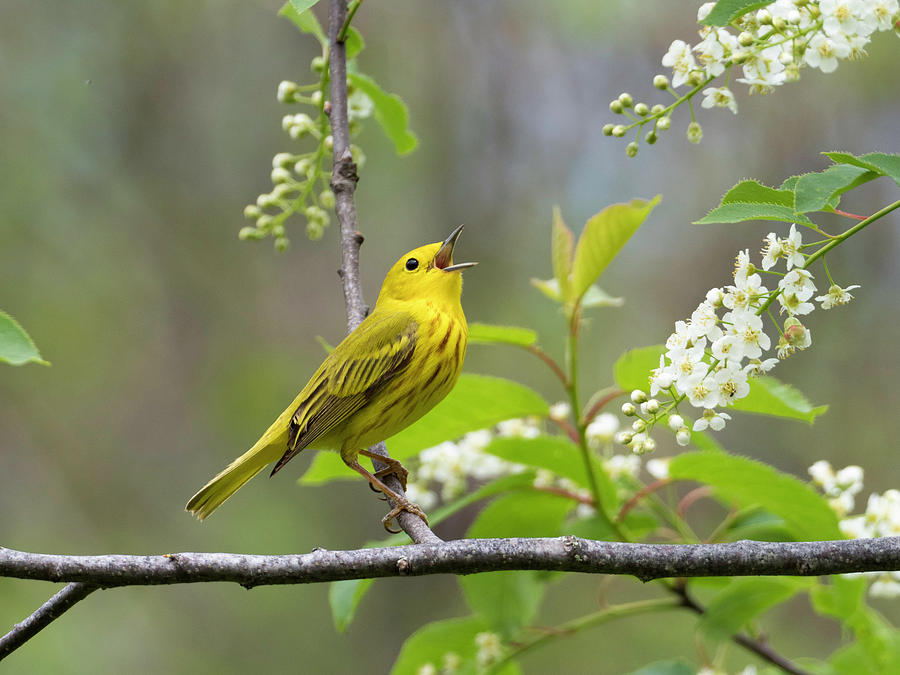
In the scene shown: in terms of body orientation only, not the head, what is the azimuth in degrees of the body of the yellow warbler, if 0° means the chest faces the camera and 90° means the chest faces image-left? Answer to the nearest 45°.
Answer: approximately 270°
